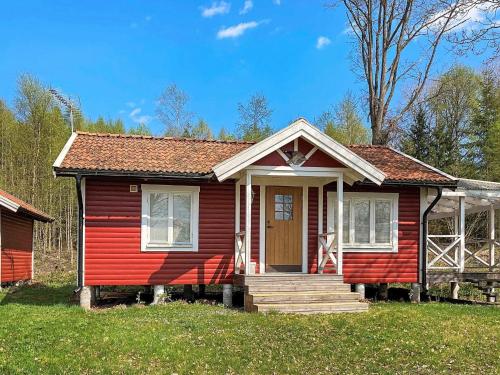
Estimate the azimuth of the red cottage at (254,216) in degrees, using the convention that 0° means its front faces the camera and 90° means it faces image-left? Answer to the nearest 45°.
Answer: approximately 0°

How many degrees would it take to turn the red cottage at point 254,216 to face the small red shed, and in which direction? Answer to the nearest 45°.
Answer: approximately 135° to its right
